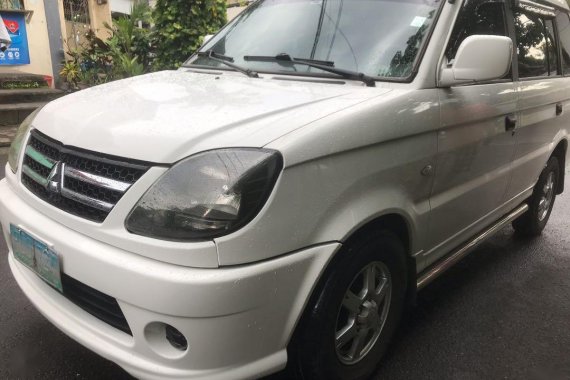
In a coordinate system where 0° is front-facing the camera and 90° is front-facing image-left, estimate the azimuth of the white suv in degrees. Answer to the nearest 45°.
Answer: approximately 45°

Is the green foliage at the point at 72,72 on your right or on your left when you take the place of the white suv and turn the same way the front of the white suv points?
on your right
